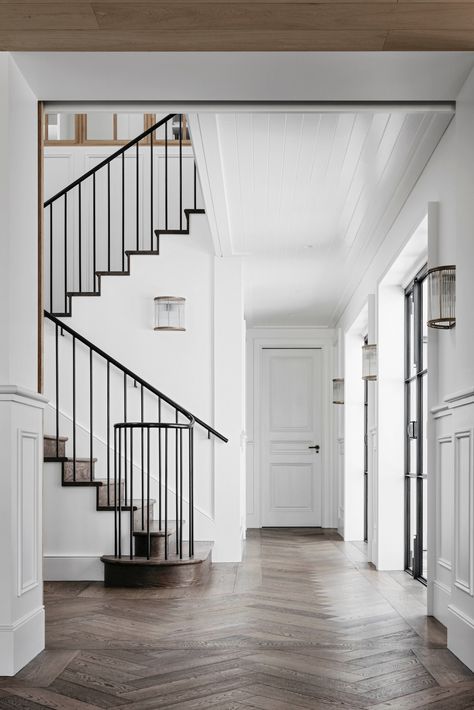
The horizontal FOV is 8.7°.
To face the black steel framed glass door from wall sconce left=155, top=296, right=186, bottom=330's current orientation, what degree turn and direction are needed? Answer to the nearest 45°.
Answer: approximately 45° to its left

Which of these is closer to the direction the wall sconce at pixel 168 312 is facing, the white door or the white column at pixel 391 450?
the white column

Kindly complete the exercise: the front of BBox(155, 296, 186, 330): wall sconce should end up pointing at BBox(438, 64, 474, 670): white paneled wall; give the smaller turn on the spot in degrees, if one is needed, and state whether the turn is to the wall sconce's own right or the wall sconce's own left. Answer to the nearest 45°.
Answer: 0° — it already faces it

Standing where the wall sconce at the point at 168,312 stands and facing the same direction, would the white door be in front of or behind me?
behind

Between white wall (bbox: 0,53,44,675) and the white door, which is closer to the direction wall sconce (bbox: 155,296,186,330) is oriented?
the white wall

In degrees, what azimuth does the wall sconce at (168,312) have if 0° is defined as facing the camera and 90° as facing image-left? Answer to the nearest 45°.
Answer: approximately 0°
